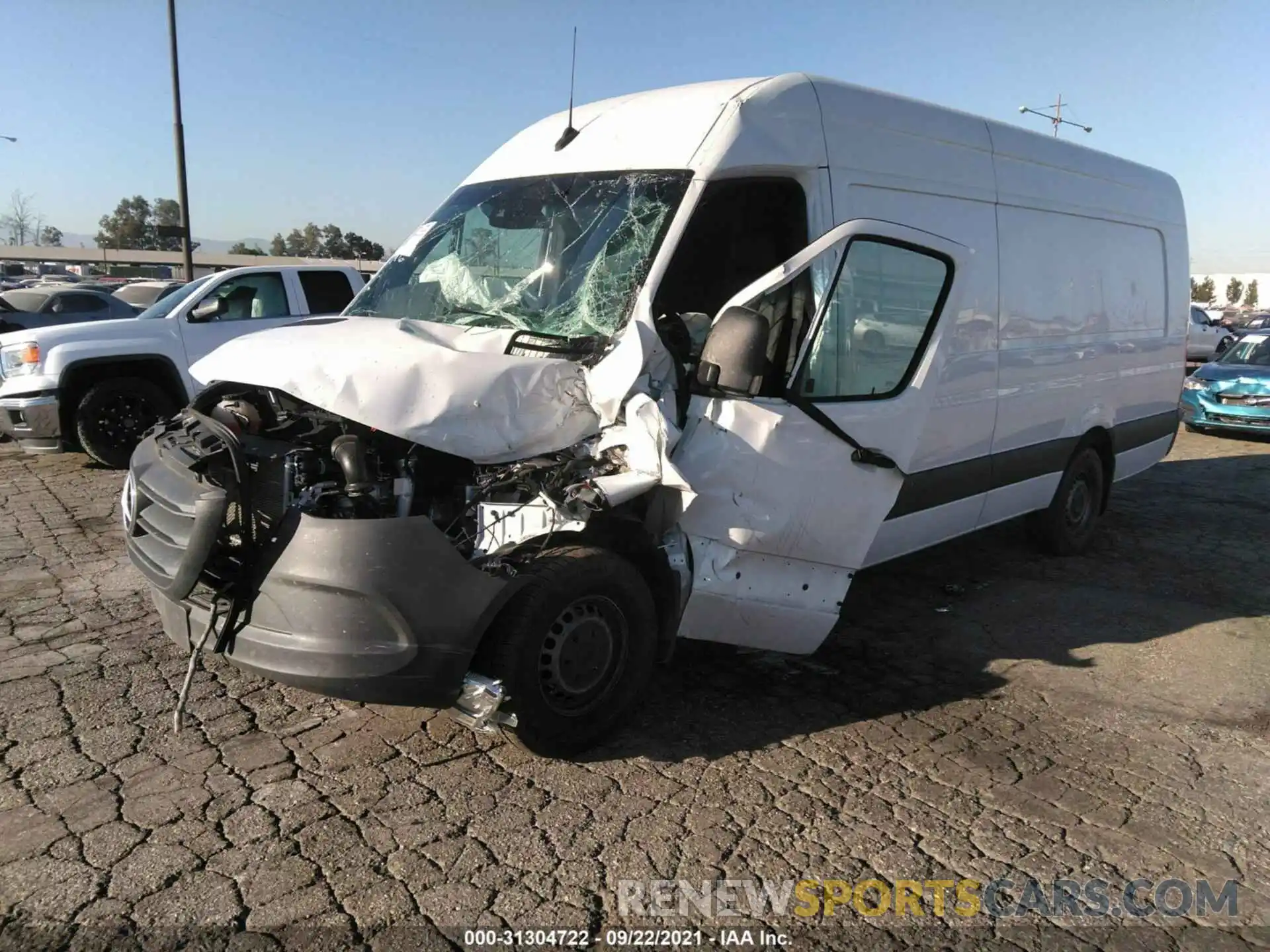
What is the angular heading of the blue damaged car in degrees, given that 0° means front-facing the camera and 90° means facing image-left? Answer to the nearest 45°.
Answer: approximately 45°

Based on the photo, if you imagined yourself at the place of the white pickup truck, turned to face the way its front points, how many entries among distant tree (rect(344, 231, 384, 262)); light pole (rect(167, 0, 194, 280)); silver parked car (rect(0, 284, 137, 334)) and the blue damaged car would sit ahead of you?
0

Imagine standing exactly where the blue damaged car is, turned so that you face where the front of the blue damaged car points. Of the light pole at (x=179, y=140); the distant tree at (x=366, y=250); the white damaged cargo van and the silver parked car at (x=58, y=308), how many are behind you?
0

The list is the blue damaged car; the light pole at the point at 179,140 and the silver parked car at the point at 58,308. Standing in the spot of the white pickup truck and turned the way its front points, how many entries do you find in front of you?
0

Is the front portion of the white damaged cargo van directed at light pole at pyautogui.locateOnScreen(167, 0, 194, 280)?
no

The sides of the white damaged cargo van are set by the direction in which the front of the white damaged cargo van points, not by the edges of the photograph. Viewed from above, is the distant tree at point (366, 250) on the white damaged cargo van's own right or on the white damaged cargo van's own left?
on the white damaged cargo van's own right

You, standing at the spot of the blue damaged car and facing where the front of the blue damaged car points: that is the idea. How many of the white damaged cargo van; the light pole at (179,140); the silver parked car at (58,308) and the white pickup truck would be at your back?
0

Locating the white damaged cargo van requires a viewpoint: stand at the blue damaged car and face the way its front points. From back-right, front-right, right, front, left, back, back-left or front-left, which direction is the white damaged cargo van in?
front-left

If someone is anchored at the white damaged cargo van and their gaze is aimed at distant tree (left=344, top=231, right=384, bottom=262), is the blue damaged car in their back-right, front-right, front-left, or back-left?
front-right

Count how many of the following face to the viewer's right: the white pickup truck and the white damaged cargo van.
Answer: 0

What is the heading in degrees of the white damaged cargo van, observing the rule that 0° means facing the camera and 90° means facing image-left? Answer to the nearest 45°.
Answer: approximately 45°

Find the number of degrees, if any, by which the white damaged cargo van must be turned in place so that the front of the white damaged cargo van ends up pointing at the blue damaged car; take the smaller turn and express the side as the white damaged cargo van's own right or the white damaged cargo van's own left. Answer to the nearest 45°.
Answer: approximately 180°

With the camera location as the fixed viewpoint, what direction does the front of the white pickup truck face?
facing the viewer and to the left of the viewer

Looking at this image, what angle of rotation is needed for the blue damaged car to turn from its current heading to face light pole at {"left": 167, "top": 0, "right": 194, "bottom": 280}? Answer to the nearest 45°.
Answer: approximately 45° to its right

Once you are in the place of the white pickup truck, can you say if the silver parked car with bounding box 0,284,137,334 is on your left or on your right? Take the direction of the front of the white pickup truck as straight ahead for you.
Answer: on your right

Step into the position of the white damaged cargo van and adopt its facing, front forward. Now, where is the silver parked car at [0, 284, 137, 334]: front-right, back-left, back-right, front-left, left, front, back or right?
right
